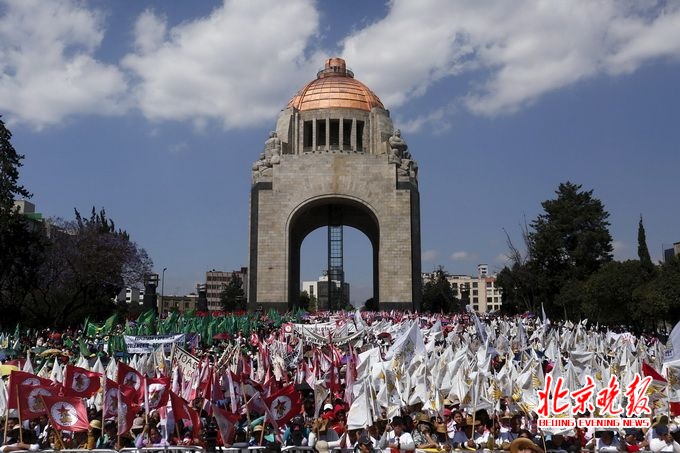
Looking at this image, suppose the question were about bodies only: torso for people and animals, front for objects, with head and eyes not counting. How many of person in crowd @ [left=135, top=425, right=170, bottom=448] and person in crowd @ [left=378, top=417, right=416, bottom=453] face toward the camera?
2

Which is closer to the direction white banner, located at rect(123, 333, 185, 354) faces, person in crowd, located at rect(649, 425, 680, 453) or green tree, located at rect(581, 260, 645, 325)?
the person in crowd

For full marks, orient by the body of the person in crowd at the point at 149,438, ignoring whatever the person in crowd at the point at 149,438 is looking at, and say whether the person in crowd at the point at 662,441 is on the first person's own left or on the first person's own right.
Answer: on the first person's own left

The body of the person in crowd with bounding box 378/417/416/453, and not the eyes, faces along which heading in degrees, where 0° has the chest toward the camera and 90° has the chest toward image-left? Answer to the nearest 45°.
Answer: approximately 0°

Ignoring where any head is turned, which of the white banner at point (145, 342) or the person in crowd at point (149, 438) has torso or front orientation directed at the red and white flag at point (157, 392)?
the white banner

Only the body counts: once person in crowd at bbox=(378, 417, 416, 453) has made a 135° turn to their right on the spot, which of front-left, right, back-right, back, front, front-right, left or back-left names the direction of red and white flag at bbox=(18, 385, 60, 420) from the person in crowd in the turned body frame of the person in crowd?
front-left

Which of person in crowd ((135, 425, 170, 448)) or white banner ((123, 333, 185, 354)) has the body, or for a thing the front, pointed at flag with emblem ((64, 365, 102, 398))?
the white banner

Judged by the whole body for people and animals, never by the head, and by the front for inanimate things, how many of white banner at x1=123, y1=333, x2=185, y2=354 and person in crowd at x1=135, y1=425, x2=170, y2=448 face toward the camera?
2

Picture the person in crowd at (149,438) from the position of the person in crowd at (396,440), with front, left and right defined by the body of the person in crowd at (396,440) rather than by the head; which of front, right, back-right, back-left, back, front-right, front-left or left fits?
right

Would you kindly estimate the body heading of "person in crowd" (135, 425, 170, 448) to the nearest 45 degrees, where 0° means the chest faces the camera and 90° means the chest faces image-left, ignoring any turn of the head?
approximately 0°

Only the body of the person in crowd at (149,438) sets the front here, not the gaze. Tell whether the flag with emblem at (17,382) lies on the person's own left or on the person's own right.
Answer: on the person's own right
